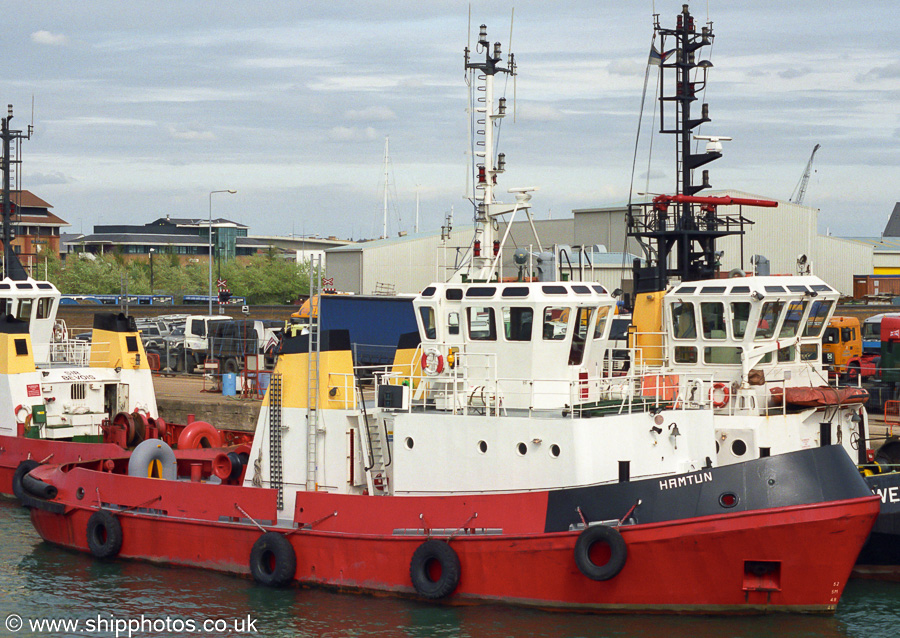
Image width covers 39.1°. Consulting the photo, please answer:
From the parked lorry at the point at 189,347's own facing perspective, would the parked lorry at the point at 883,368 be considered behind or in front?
behind

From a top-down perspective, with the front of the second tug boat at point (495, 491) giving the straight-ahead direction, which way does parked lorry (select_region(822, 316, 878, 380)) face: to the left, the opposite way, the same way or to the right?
to the right

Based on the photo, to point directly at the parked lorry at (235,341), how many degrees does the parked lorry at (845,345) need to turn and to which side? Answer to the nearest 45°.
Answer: approximately 45° to its right

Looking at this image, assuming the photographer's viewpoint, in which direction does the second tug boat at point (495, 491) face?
facing the viewer and to the right of the viewer

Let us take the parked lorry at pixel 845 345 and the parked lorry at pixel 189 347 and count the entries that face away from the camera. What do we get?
0

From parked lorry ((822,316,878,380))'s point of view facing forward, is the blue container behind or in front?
in front

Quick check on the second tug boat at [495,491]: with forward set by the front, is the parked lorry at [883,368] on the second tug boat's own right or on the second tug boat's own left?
on the second tug boat's own left

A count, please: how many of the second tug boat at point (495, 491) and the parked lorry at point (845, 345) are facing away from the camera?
0

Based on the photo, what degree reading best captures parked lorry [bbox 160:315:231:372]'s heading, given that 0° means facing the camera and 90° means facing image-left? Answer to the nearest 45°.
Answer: approximately 90°
